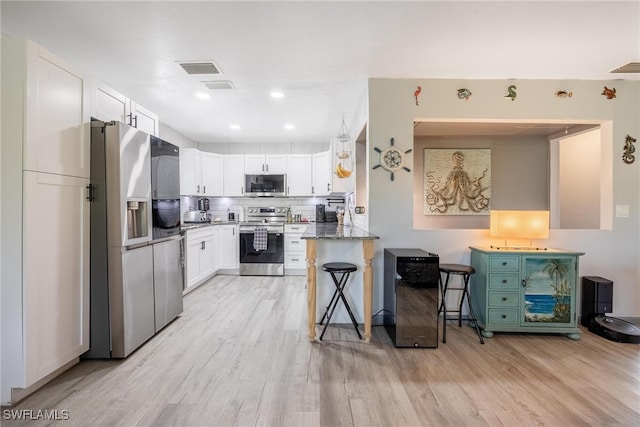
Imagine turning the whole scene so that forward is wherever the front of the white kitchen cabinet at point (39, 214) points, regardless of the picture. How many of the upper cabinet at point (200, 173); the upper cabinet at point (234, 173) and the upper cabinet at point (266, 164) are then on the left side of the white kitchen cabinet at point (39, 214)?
3

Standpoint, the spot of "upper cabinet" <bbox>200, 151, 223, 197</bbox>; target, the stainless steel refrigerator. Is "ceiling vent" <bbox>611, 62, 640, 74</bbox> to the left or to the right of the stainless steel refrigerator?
left

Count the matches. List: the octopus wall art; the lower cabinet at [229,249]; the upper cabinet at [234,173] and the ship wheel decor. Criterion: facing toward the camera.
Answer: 4

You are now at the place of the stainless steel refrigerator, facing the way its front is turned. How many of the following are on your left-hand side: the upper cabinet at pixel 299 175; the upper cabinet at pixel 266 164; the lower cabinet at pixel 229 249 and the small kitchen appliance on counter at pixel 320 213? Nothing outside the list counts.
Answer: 4

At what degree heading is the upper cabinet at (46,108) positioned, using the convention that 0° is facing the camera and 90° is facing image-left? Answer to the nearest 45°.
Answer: approximately 315°

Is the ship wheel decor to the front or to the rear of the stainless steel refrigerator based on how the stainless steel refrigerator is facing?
to the front

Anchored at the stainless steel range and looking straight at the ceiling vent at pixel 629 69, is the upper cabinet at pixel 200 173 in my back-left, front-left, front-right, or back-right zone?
back-right

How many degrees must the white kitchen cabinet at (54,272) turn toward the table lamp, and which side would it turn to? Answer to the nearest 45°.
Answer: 0° — it already faces it

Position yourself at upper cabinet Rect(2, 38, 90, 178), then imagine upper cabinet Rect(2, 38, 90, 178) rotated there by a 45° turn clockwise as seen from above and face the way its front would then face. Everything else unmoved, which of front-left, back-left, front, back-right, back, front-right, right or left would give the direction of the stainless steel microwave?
back-left

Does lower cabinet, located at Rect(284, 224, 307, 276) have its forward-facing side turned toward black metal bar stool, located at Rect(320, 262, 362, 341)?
yes

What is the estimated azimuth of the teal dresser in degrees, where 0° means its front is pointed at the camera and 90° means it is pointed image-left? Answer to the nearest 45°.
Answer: approximately 0°

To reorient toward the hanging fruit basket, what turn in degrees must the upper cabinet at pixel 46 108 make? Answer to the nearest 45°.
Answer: approximately 45° to its left

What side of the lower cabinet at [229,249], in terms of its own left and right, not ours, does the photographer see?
front

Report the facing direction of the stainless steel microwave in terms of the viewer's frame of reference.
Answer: facing the viewer

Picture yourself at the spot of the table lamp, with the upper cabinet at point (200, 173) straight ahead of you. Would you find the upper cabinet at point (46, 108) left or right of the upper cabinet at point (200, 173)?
left
